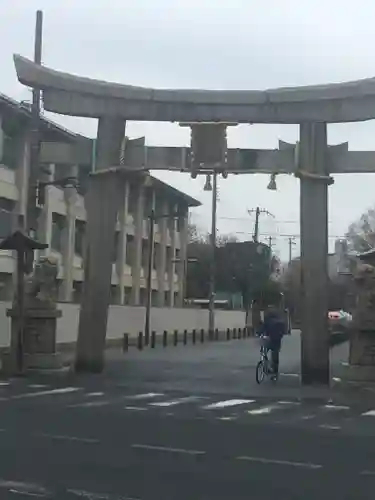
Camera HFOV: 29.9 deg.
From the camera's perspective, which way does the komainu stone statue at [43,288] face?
to the viewer's right
